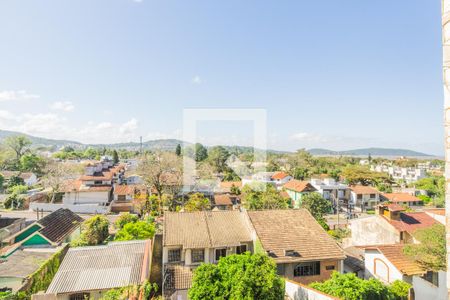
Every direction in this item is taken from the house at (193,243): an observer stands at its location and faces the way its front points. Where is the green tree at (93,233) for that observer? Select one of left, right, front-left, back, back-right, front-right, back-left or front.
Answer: back-right

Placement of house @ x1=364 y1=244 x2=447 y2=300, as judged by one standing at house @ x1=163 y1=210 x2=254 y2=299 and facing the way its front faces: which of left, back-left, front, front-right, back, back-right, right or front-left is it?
left

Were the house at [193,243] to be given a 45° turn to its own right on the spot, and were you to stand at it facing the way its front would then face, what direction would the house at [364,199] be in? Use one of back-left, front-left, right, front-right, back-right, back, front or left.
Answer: back

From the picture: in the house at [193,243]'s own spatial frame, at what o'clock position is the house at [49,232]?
the house at [49,232] is roughly at 4 o'clock from the house at [193,243].

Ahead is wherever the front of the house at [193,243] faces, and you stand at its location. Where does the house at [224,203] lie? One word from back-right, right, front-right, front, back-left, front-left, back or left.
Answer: back

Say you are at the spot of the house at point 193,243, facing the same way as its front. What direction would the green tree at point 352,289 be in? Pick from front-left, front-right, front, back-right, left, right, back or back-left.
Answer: front-left

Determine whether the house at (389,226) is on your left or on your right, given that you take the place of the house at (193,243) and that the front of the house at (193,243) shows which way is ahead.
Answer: on your left

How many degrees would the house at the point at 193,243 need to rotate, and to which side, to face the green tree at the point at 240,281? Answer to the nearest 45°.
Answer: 0° — it already faces it

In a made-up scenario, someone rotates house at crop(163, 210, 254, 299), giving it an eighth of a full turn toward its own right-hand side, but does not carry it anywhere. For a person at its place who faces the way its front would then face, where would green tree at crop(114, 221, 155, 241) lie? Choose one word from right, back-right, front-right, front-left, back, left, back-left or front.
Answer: right

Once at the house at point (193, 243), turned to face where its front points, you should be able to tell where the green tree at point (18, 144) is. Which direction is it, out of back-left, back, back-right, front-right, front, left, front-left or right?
back-right

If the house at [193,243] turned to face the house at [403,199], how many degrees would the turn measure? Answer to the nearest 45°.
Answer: approximately 135° to its left

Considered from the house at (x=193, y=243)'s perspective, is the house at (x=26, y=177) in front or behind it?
behind

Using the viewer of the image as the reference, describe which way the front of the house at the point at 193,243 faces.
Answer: facing the viewer

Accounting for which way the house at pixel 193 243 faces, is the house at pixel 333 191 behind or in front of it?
behind

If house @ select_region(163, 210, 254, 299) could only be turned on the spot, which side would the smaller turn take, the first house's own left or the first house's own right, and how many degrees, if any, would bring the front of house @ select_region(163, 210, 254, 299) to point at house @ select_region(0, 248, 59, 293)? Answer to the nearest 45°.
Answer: approximately 90° to the first house's own right
